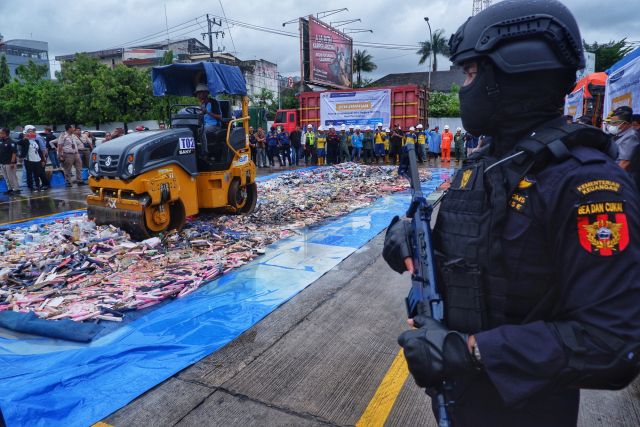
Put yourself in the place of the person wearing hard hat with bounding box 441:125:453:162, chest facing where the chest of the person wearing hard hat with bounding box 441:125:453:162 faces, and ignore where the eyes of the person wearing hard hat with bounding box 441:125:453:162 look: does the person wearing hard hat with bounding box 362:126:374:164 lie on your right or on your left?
on your right

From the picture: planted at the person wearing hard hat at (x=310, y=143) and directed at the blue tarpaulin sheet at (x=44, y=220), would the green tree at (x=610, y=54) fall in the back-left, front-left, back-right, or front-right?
back-left

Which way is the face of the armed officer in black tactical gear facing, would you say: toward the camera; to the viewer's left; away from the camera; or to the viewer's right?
to the viewer's left

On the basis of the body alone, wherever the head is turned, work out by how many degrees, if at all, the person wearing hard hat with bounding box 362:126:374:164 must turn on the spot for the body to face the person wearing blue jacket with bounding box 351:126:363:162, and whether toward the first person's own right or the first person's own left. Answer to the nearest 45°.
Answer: approximately 45° to the first person's own right

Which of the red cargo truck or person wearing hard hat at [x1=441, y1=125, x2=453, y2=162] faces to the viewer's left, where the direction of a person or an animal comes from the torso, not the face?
the red cargo truck

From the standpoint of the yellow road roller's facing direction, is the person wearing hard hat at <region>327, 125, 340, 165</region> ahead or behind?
behind

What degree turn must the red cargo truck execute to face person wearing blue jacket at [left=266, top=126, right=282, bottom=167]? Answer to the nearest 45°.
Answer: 0° — it already faces them

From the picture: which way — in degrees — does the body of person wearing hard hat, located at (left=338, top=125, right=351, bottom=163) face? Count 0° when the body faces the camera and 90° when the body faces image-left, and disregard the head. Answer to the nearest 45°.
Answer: approximately 0°
